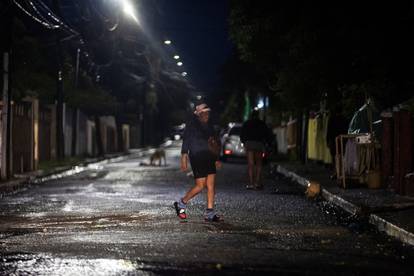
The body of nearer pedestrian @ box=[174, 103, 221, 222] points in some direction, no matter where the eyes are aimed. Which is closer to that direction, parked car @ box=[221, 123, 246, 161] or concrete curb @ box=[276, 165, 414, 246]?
the concrete curb

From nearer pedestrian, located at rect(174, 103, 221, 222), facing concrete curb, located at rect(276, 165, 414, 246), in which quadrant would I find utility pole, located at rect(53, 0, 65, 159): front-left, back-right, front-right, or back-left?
back-left

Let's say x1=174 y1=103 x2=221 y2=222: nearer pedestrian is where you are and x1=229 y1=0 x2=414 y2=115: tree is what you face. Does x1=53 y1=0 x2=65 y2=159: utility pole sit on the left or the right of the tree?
left

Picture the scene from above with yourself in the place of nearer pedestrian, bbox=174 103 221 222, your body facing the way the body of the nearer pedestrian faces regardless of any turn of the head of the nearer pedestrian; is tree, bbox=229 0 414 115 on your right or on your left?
on your left

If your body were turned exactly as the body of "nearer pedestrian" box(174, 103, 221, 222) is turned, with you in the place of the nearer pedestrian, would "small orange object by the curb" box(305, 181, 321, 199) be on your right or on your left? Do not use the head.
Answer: on your left
